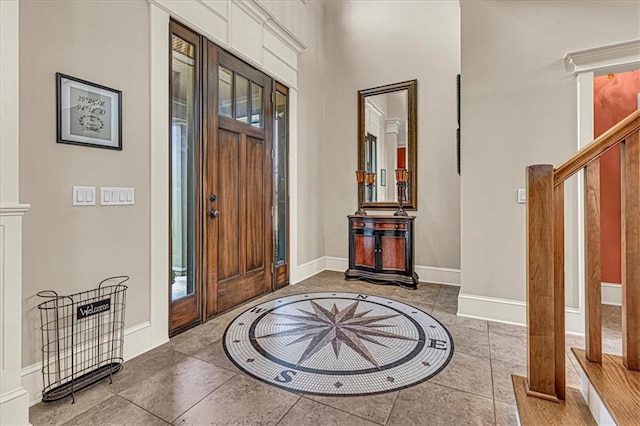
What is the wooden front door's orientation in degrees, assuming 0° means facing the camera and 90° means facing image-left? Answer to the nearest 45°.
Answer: approximately 315°

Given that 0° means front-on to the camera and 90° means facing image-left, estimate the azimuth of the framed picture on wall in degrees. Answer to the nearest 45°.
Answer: approximately 315°

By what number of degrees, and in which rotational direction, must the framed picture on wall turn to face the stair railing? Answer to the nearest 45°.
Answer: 0° — it already faces it

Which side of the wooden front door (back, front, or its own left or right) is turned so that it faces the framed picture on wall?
right

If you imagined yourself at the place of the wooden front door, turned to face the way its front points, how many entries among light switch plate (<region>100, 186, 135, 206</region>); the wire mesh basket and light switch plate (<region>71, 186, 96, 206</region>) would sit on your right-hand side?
3

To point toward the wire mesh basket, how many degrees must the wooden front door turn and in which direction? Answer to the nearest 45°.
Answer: approximately 90° to its right

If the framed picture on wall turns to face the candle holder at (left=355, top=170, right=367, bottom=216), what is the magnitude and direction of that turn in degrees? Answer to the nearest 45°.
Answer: approximately 45° to its left

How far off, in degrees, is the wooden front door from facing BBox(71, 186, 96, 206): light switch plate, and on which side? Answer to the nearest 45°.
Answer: approximately 90° to its right

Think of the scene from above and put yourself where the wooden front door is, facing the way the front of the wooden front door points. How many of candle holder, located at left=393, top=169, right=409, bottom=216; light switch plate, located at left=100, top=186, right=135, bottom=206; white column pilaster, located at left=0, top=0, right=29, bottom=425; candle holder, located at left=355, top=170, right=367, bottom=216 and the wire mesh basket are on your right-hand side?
3

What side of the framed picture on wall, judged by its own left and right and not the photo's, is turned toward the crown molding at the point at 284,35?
left
